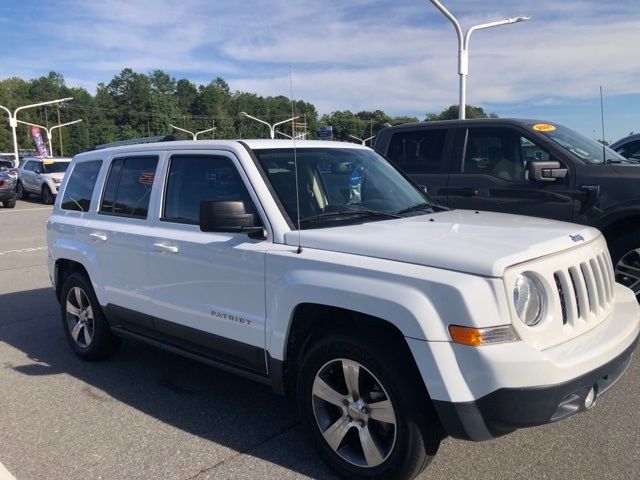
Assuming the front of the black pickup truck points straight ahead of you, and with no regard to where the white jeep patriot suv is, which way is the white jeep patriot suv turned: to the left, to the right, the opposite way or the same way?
the same way

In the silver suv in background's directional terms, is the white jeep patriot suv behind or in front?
in front

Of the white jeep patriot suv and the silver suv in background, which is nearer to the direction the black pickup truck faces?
the white jeep patriot suv

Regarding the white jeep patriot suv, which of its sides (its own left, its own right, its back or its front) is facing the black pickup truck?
left

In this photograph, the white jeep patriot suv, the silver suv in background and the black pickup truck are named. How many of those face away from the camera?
0

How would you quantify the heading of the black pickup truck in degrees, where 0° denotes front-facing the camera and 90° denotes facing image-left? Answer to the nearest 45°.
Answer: approximately 315°

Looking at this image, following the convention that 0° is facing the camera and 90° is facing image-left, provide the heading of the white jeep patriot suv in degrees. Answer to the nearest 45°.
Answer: approximately 315°

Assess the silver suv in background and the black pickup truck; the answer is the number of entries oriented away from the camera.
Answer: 0

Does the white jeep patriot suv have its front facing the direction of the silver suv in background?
no

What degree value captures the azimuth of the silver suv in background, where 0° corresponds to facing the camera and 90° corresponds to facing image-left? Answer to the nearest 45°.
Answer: approximately 315°

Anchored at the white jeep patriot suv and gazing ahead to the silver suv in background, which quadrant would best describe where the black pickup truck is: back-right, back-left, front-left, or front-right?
front-right

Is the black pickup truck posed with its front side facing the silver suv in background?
no

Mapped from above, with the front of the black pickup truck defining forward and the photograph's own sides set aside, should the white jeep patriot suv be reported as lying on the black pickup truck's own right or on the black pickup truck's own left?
on the black pickup truck's own right

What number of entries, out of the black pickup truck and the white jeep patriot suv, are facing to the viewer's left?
0
